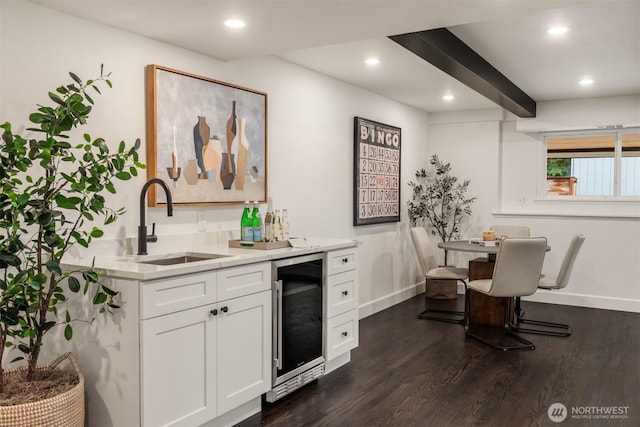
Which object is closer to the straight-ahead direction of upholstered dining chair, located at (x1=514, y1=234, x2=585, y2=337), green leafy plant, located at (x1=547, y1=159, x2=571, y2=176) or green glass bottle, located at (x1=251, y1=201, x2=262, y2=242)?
the green glass bottle

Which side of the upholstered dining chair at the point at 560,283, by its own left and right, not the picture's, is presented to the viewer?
left

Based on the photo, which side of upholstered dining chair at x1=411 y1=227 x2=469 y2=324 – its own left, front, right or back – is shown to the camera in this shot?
right

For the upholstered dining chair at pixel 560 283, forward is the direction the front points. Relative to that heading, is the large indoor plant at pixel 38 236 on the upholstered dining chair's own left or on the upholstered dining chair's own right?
on the upholstered dining chair's own left

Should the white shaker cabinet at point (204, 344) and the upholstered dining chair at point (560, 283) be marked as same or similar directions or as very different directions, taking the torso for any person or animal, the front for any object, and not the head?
very different directions

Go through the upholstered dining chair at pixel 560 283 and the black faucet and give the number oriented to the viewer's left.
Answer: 1
